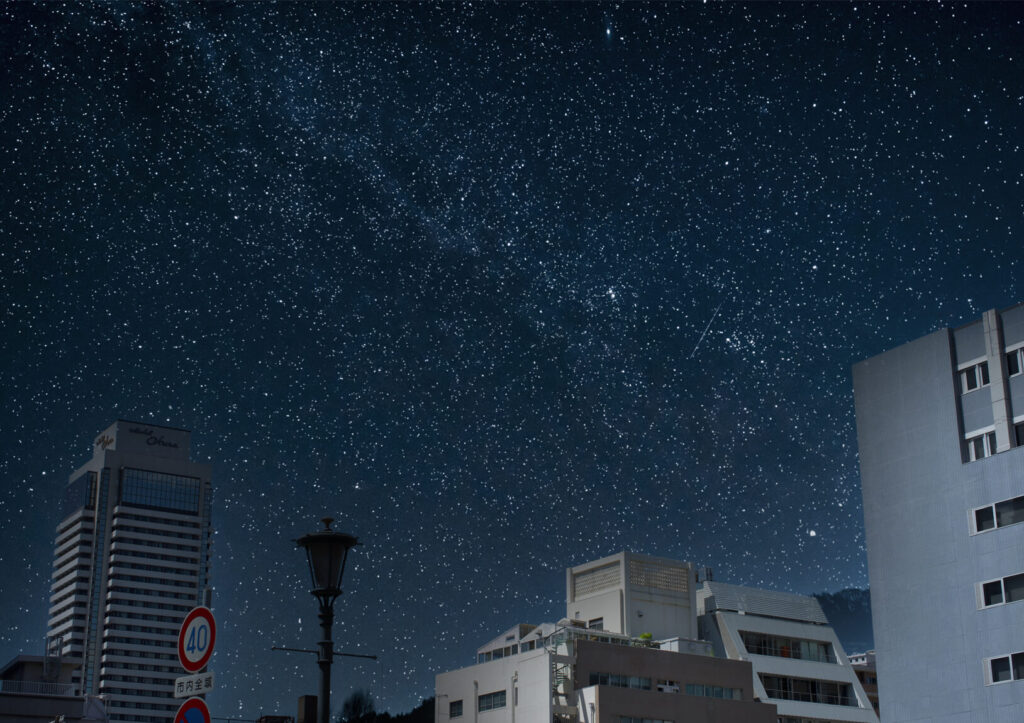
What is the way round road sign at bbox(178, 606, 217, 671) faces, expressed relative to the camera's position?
facing the viewer and to the left of the viewer
